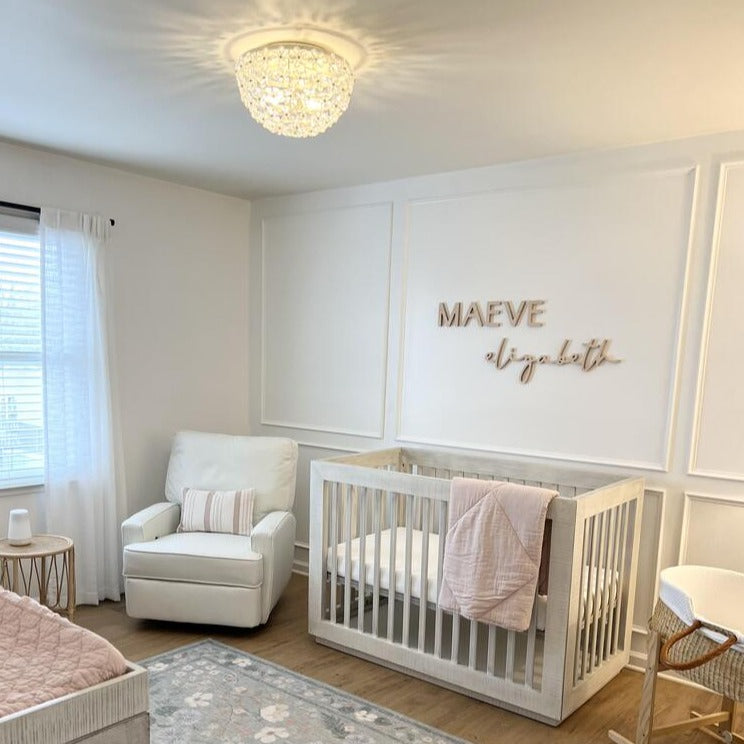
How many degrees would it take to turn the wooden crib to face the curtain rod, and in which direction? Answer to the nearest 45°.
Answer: approximately 45° to its right

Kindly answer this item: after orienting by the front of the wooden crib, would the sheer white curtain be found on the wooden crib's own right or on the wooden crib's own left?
on the wooden crib's own right

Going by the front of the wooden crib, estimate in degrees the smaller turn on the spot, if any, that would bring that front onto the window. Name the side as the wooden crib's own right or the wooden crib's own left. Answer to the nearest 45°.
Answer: approximately 45° to the wooden crib's own right

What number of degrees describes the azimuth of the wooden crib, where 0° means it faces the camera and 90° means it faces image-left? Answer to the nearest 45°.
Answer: approximately 45°

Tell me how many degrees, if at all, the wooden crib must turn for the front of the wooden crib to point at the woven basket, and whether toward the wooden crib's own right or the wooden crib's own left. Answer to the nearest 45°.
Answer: approximately 90° to the wooden crib's own left

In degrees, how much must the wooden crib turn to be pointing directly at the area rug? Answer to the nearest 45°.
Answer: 0° — it already faces it

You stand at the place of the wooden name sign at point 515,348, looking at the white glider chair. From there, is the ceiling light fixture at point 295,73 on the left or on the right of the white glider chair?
left

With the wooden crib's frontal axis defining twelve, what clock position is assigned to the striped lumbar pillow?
The striped lumbar pillow is roughly at 2 o'clock from the wooden crib.
